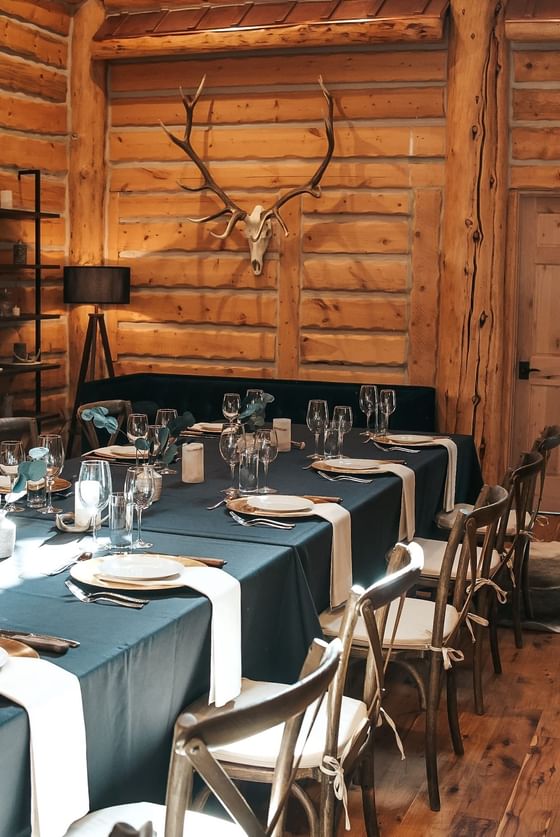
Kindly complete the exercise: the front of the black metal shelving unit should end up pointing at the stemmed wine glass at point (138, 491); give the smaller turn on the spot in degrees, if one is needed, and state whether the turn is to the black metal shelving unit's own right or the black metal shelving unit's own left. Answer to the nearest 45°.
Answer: approximately 45° to the black metal shelving unit's own right

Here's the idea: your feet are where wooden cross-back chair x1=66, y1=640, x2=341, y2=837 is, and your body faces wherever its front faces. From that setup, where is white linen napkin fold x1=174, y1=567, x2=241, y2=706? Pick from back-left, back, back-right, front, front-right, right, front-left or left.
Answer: front-right

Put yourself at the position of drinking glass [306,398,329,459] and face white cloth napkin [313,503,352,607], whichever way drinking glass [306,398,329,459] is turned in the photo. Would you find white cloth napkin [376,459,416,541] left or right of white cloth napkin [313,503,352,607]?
left

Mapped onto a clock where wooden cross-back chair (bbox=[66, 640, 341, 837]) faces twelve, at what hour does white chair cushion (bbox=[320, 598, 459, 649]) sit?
The white chair cushion is roughly at 2 o'clock from the wooden cross-back chair.

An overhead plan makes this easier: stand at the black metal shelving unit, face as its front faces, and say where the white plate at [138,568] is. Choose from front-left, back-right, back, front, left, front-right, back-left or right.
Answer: front-right

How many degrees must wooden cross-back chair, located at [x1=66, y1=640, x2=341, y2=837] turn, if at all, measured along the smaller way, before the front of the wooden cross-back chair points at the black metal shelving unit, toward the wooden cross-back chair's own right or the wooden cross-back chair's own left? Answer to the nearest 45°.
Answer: approximately 45° to the wooden cross-back chair's own right

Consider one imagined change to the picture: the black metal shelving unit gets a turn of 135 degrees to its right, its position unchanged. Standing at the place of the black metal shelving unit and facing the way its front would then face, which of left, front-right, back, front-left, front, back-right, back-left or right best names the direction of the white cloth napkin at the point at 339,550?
left

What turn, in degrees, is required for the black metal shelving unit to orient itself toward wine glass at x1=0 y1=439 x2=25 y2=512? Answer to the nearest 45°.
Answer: approximately 45° to its right

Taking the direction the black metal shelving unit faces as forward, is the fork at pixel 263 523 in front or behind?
in front

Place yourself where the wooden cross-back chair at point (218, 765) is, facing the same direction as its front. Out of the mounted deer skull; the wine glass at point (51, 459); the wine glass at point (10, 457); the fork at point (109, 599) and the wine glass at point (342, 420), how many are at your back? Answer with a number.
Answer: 0

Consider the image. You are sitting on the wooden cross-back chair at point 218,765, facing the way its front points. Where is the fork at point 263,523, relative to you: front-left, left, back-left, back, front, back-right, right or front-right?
front-right

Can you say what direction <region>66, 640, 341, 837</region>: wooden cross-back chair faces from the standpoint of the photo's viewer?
facing away from the viewer and to the left of the viewer

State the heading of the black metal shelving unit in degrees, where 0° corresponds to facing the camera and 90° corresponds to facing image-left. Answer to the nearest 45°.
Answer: approximately 315°

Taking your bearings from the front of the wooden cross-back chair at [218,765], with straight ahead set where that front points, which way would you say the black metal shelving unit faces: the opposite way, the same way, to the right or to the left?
the opposite way

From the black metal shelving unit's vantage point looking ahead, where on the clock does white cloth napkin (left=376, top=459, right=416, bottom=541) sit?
The white cloth napkin is roughly at 1 o'clock from the black metal shelving unit.

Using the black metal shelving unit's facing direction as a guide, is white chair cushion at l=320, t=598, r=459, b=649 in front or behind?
in front

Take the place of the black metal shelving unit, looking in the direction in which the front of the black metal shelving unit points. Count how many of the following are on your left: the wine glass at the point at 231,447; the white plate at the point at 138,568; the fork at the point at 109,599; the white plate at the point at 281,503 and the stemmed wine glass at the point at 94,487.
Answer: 0

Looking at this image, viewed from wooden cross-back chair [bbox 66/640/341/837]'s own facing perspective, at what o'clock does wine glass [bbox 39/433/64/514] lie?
The wine glass is roughly at 1 o'clock from the wooden cross-back chair.

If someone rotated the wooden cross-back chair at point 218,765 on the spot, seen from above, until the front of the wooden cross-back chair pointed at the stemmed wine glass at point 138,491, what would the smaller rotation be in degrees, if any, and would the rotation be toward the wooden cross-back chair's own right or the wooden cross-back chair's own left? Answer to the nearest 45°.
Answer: approximately 45° to the wooden cross-back chair's own right

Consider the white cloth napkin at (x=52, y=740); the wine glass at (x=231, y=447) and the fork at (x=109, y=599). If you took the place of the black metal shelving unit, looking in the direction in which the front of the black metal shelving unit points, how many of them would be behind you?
0

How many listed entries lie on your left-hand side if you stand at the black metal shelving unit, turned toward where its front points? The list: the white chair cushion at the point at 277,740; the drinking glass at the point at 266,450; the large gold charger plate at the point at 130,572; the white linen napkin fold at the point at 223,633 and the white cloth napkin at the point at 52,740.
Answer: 0

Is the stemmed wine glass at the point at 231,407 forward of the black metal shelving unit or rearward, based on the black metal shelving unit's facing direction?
forward

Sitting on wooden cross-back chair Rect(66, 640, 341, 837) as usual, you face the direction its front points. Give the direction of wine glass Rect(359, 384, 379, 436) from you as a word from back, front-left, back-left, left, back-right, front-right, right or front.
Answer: front-right
